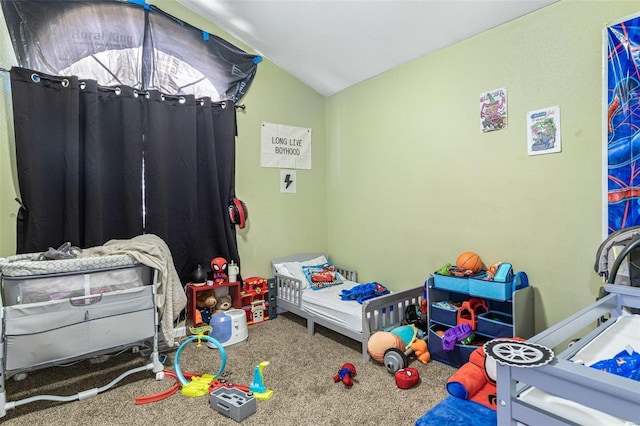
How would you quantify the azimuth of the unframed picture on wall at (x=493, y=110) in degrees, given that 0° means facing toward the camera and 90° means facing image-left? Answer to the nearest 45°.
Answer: approximately 45°

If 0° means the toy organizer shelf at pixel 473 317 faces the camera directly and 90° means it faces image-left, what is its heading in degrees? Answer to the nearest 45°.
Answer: approximately 45°

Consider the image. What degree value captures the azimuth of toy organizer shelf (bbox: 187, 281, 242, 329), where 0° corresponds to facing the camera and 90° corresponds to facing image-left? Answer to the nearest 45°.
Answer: approximately 315°

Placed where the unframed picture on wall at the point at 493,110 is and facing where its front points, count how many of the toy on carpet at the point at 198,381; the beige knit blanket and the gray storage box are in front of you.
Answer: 3

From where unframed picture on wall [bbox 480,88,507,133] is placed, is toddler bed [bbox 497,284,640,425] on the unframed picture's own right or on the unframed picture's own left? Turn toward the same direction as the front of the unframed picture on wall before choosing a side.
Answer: on the unframed picture's own left

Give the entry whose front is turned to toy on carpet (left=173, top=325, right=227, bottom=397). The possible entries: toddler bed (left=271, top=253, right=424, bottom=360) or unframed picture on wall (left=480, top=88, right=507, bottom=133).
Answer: the unframed picture on wall

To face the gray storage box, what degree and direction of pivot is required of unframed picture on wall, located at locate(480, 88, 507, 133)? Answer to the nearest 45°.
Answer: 0° — it already faces it
